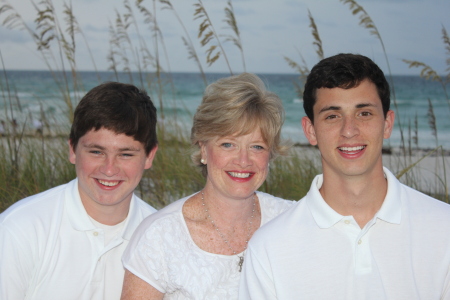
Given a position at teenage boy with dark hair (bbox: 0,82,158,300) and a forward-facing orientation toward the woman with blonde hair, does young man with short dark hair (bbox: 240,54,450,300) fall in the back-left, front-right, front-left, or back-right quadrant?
front-right

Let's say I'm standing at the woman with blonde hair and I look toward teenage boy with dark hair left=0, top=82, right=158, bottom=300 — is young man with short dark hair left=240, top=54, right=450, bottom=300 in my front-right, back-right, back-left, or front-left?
back-left

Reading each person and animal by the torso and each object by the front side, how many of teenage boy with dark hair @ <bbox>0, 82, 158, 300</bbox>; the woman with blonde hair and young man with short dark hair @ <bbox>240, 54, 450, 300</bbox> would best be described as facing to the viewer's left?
0

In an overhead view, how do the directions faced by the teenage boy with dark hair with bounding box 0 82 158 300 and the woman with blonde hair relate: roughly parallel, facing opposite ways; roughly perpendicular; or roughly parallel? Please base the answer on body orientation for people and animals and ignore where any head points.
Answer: roughly parallel

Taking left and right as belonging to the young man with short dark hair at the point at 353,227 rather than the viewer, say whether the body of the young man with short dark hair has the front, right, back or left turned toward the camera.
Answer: front

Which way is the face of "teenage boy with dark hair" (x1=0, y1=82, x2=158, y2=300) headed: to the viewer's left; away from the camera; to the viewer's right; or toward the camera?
toward the camera

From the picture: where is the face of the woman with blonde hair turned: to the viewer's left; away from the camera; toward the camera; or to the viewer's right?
toward the camera

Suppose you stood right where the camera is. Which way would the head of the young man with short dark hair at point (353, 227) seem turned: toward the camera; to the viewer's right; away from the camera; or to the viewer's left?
toward the camera

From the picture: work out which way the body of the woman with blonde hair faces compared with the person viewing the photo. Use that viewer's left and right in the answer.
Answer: facing the viewer and to the right of the viewer

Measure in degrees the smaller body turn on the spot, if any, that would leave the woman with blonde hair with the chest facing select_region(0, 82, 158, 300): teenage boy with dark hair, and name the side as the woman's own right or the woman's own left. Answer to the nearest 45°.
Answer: approximately 135° to the woman's own right

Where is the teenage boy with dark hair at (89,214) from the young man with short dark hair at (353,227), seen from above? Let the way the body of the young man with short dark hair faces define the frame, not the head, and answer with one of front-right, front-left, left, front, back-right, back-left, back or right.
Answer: right

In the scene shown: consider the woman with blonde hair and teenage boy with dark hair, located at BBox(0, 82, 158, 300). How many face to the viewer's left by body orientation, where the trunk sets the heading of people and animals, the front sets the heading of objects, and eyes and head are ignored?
0
